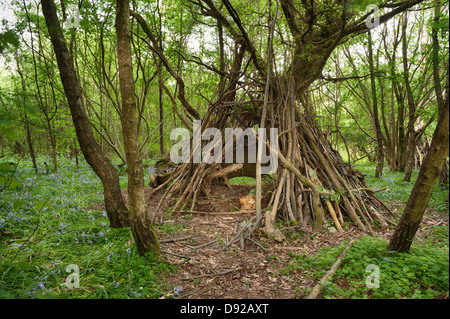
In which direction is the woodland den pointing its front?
toward the camera
